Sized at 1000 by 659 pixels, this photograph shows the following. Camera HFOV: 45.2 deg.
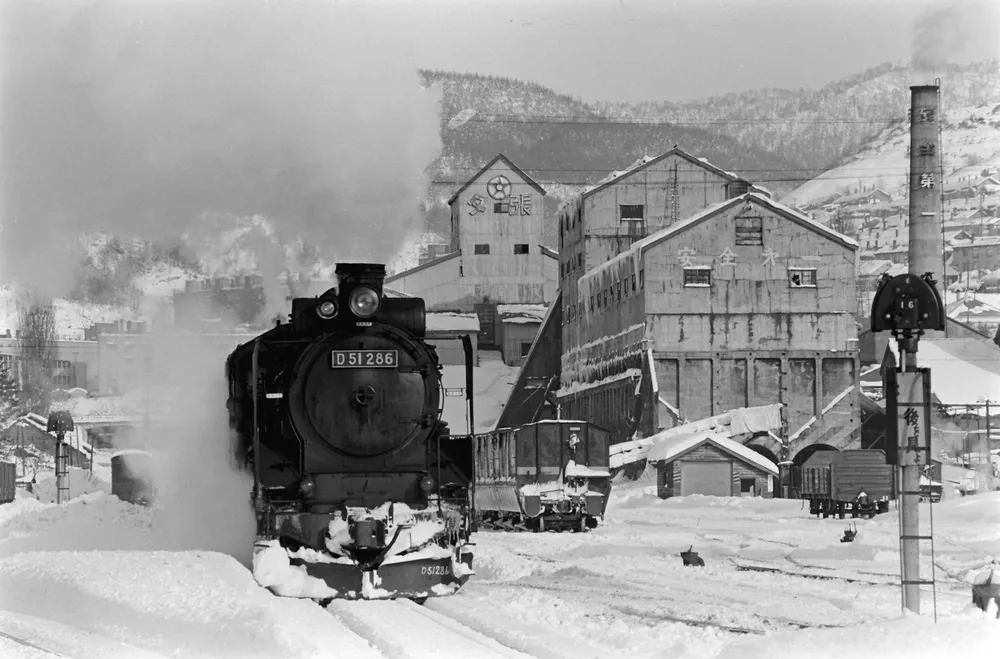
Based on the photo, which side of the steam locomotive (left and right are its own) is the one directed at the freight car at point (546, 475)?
back

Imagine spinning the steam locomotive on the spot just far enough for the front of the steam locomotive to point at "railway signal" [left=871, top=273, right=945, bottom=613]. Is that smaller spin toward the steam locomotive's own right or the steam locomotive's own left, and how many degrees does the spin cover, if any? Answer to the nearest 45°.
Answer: approximately 45° to the steam locomotive's own left

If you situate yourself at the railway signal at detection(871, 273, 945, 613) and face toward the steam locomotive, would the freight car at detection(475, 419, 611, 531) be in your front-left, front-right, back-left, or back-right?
front-right

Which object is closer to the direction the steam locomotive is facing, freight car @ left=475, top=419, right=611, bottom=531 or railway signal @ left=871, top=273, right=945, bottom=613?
the railway signal

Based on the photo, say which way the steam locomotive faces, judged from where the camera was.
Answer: facing the viewer
